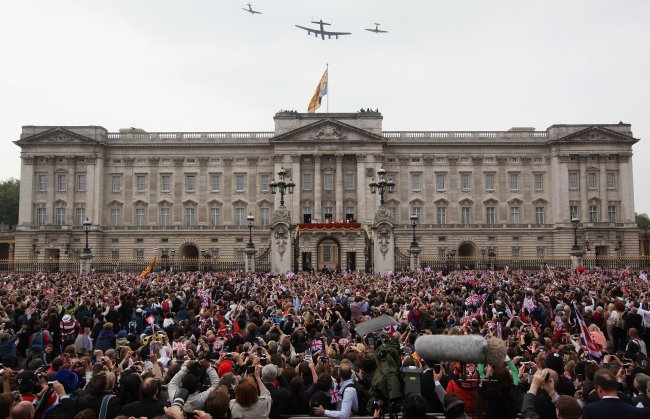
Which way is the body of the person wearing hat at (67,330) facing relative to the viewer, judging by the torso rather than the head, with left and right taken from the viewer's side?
facing away from the viewer

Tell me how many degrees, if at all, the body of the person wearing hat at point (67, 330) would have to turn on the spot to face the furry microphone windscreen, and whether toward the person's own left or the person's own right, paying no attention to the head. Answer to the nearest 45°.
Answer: approximately 180°
